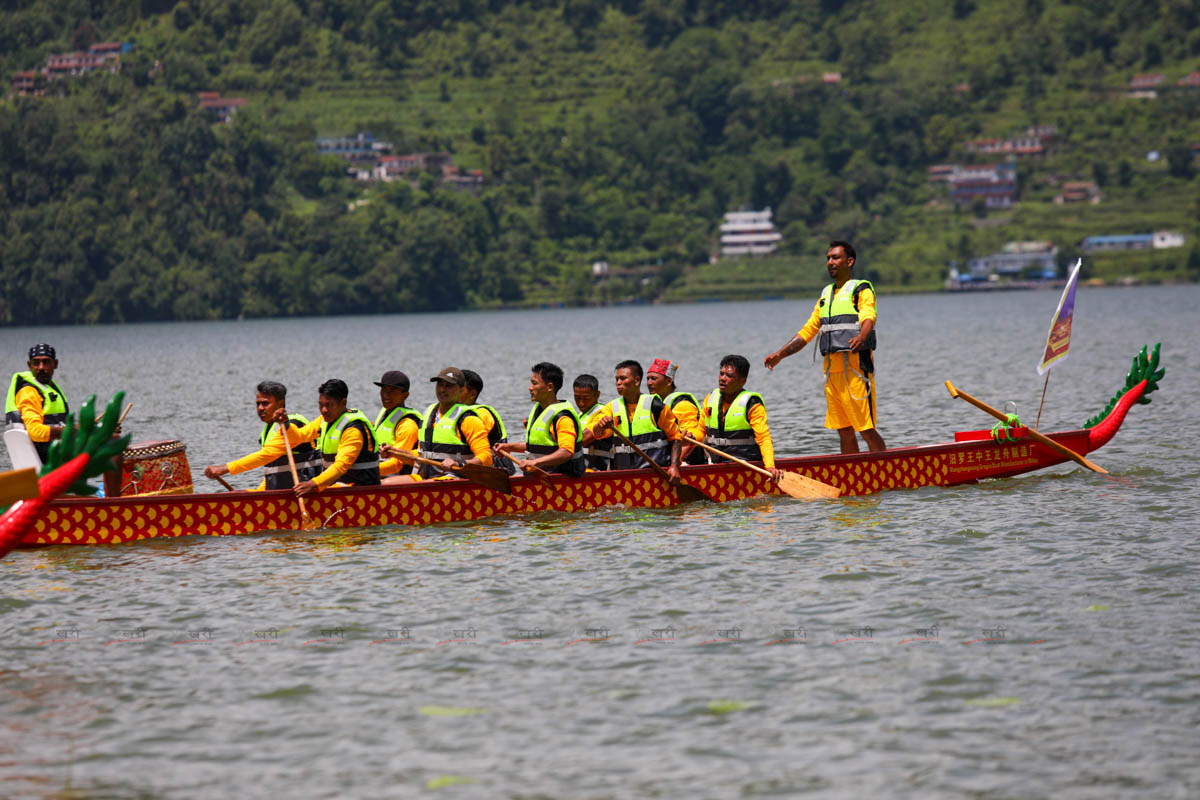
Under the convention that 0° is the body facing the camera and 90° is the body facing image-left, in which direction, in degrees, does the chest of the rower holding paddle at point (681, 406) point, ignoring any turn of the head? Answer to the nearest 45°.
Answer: approximately 90°

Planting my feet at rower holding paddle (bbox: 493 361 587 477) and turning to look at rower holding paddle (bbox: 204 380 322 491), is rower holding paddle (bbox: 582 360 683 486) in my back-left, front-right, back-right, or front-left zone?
back-right

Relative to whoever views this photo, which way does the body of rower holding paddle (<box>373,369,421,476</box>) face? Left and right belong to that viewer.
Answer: facing the viewer and to the left of the viewer

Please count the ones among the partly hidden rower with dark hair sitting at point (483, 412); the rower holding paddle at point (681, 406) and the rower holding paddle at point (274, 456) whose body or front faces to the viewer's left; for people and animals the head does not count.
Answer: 3

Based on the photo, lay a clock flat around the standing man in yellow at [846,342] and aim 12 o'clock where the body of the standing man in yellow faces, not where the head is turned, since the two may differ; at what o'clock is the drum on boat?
The drum on boat is roughly at 1 o'clock from the standing man in yellow.

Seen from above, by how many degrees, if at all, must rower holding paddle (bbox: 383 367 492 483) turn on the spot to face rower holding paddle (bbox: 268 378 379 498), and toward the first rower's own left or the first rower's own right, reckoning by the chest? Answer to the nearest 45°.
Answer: approximately 45° to the first rower's own right

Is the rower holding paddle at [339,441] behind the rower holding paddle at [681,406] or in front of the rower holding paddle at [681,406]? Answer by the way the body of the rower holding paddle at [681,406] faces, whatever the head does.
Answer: in front

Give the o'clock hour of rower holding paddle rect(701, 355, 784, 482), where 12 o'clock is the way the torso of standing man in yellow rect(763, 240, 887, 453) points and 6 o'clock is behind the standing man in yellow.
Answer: The rower holding paddle is roughly at 1 o'clock from the standing man in yellow.

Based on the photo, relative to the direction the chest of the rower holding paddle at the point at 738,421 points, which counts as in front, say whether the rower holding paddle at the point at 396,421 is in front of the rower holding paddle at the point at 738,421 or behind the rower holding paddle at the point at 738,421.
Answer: in front

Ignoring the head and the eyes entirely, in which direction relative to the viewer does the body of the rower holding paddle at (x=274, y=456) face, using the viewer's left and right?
facing to the left of the viewer

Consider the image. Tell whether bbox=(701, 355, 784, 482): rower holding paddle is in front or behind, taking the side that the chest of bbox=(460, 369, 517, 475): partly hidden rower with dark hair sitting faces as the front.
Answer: behind

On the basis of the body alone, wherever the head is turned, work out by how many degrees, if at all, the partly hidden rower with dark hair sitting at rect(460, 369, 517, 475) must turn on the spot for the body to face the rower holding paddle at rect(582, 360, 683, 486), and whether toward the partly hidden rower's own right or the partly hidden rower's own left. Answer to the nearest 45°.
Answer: approximately 180°

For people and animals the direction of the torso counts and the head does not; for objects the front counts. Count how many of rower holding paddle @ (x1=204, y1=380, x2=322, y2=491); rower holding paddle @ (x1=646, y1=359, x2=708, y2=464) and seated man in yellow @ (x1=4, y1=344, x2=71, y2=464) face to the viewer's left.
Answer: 2

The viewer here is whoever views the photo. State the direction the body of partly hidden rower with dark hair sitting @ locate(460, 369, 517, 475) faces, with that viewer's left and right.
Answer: facing to the left of the viewer

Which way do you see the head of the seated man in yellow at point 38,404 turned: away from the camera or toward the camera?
toward the camera
